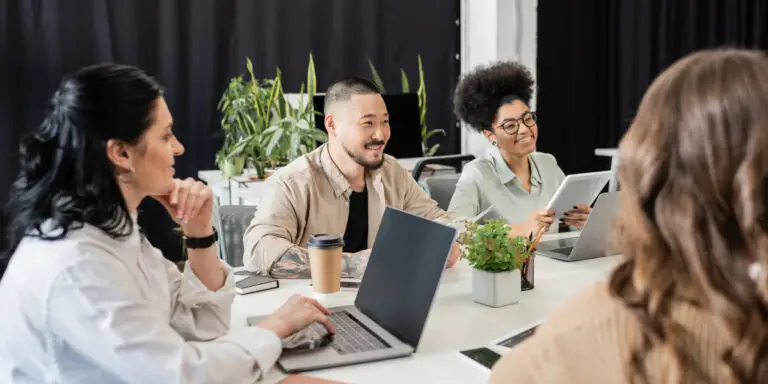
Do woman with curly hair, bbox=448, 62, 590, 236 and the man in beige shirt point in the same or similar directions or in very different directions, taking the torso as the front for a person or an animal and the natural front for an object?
same or similar directions

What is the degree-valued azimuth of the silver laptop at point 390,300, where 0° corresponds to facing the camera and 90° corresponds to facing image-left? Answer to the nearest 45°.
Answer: approximately 45°

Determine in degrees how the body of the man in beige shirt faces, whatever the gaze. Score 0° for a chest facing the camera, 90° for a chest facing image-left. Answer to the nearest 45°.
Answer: approximately 315°

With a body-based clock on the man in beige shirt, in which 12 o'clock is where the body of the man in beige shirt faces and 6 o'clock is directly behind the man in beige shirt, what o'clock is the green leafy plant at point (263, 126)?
The green leafy plant is roughly at 7 o'clock from the man in beige shirt.

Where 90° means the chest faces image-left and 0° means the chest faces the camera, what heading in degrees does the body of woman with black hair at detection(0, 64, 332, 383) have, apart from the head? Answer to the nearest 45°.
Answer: approximately 270°

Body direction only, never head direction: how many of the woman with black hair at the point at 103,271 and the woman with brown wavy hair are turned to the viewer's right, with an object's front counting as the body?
1

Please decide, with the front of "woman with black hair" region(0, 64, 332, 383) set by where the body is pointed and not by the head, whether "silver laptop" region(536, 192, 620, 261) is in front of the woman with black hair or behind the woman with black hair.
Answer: in front

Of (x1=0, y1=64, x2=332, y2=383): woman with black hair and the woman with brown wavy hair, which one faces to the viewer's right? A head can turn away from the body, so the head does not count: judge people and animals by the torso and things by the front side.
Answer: the woman with black hair

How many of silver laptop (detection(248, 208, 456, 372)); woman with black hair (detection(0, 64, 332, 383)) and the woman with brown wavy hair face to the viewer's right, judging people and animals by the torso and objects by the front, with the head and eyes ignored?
1

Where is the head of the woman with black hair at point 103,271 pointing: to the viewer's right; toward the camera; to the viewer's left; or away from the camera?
to the viewer's right

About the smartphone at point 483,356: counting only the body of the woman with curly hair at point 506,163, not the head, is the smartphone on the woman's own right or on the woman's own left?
on the woman's own right

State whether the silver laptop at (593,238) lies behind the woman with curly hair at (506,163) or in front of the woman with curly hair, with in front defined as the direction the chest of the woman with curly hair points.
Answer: in front

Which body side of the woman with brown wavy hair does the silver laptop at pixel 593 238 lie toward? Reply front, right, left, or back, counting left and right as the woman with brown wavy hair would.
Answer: front

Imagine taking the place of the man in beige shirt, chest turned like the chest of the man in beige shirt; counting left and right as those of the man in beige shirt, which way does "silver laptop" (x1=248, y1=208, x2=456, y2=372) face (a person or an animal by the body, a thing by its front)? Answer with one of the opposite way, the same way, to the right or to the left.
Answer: to the right

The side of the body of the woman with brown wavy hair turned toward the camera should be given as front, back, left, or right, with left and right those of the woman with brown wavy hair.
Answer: back
